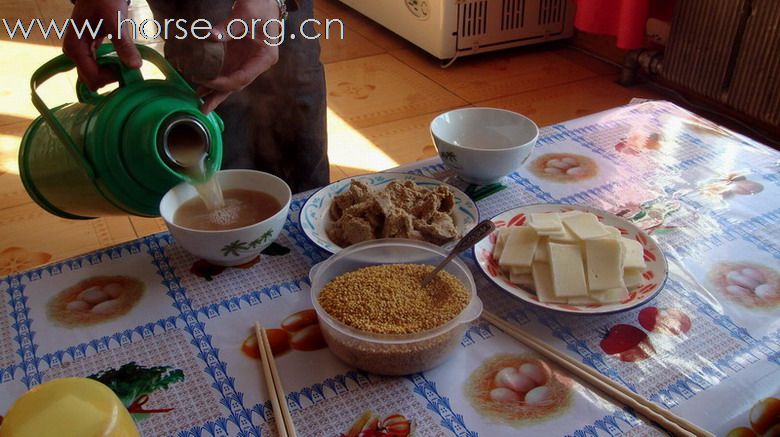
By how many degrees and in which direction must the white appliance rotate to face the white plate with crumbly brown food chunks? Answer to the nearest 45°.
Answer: approximately 45° to its right

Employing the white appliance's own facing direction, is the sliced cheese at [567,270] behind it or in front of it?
in front

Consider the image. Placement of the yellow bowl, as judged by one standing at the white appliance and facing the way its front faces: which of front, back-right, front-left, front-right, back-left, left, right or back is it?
front-right

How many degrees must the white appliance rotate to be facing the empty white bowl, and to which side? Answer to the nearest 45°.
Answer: approximately 45° to its right

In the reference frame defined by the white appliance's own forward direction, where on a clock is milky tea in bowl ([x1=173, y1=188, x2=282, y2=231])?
The milky tea in bowl is roughly at 2 o'clock from the white appliance.

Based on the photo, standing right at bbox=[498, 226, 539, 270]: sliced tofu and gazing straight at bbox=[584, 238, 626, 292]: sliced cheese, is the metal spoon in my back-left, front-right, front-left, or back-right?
back-right

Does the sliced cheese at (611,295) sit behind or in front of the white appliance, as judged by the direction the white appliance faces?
in front

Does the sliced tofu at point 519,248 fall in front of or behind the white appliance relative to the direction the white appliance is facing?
in front
